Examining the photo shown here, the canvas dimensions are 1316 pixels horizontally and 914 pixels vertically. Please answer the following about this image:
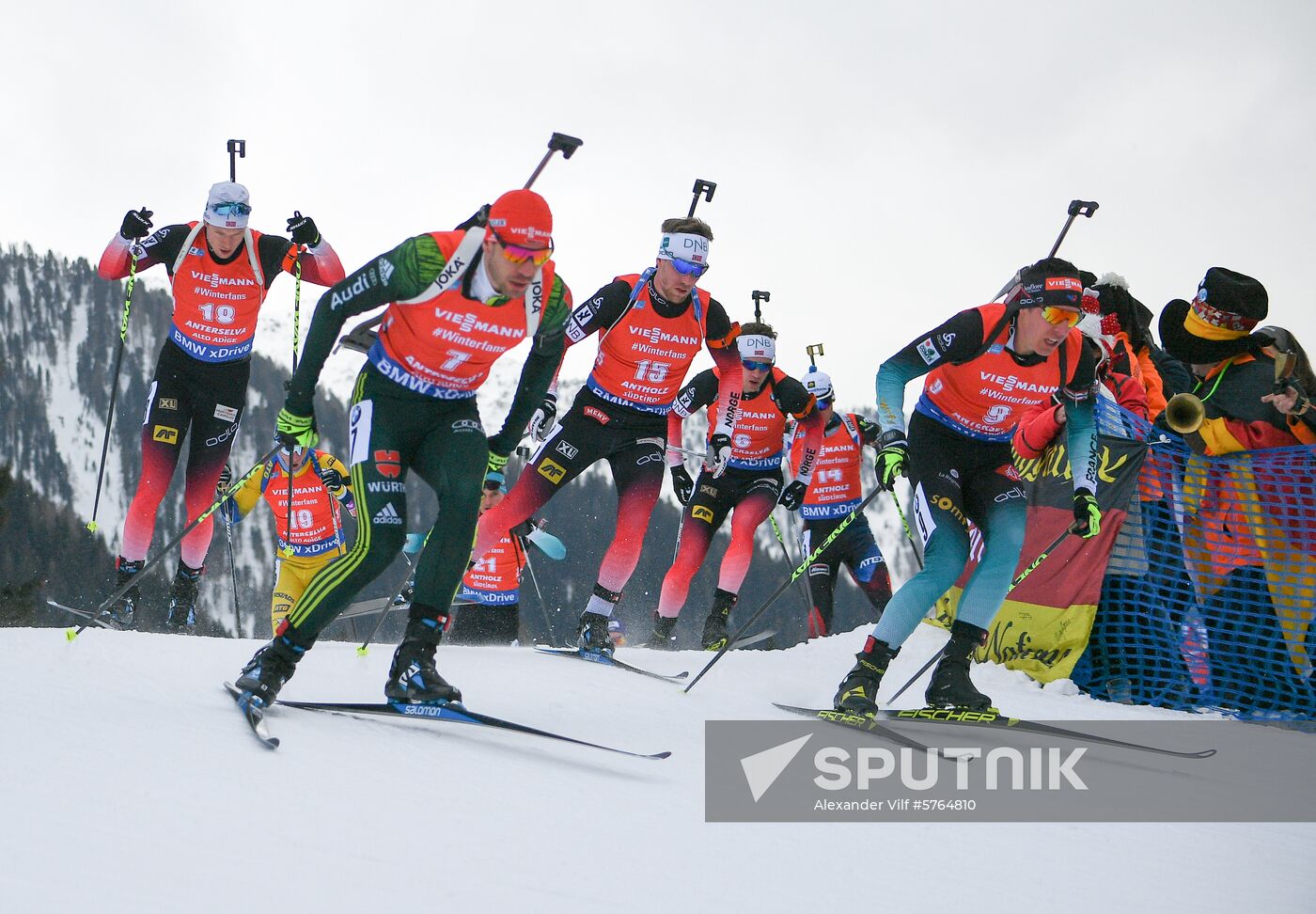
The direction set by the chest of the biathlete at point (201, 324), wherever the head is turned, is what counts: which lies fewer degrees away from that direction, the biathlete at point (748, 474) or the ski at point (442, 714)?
the ski

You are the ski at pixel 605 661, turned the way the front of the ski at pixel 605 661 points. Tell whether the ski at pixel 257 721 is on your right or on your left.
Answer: on your right

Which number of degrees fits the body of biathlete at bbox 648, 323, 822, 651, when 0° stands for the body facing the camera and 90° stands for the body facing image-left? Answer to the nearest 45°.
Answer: approximately 0°

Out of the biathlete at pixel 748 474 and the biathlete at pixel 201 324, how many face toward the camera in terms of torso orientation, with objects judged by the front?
2

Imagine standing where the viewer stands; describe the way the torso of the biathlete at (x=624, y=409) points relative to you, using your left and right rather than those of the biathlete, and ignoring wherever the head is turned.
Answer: facing the viewer and to the right of the viewer

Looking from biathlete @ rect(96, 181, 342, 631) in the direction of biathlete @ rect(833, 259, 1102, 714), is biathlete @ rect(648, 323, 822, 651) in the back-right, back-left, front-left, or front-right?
front-left

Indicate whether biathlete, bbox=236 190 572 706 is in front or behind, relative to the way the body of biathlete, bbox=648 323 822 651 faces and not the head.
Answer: in front

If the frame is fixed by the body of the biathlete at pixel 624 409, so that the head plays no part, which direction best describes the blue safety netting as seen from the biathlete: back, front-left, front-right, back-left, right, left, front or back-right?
front-left

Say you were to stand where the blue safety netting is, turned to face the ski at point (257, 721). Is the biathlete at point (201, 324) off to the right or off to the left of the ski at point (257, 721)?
right

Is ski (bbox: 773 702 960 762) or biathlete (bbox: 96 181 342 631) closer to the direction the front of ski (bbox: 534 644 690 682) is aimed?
the ski

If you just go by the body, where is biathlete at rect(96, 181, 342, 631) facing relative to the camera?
toward the camera

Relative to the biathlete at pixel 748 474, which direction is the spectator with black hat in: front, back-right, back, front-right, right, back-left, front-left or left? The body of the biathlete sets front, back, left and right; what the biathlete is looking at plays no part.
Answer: front-left

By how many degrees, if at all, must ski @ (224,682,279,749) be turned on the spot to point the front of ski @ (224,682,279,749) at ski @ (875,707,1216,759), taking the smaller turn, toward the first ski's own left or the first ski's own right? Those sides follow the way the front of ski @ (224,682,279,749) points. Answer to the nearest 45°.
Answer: approximately 45° to the first ski's own left
